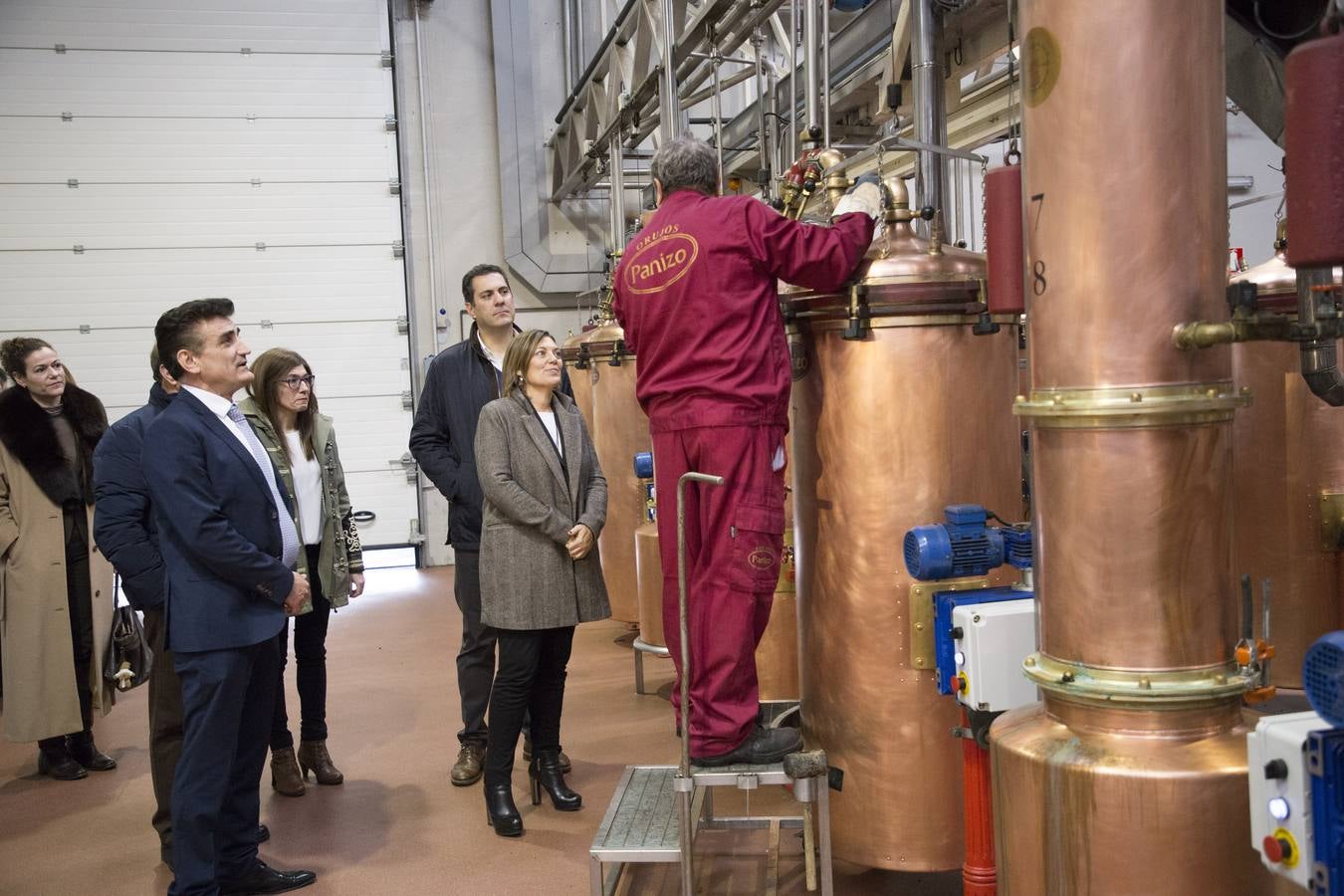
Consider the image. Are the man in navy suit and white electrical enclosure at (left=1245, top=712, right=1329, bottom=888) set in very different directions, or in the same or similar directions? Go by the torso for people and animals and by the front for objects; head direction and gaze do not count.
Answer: very different directions

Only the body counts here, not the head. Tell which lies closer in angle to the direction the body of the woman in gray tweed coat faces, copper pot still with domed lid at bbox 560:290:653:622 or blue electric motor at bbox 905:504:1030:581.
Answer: the blue electric motor

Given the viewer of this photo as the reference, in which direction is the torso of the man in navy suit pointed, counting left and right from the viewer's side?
facing to the right of the viewer

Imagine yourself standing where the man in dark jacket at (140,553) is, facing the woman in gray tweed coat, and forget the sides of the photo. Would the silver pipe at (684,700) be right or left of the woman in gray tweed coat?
right

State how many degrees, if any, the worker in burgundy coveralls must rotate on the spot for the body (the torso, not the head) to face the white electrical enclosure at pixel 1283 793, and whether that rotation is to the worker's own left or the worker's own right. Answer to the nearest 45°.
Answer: approximately 90° to the worker's own right

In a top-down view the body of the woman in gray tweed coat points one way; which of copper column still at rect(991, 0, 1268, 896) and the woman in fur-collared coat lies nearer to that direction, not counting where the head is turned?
the copper column still

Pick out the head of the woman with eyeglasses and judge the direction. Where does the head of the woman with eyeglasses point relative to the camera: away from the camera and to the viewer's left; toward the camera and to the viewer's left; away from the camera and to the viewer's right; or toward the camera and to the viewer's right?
toward the camera and to the viewer's right

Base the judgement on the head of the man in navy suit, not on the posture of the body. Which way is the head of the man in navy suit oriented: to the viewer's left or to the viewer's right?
to the viewer's right
